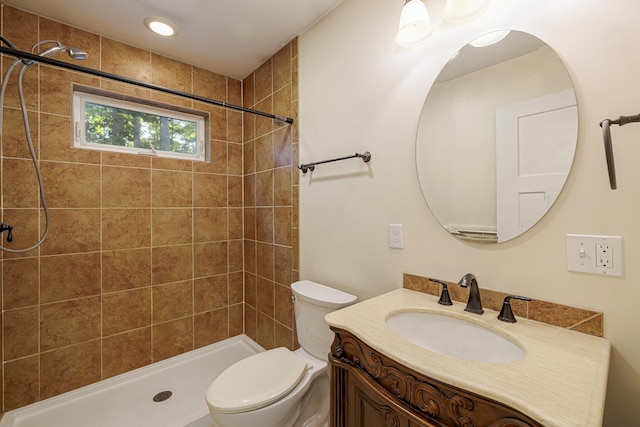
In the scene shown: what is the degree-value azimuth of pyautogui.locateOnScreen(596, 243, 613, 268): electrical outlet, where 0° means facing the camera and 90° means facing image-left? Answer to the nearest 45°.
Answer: approximately 0°

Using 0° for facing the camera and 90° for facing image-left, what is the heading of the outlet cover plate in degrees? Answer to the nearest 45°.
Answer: approximately 0°

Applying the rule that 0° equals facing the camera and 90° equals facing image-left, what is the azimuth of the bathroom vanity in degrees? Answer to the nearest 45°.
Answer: approximately 45°
